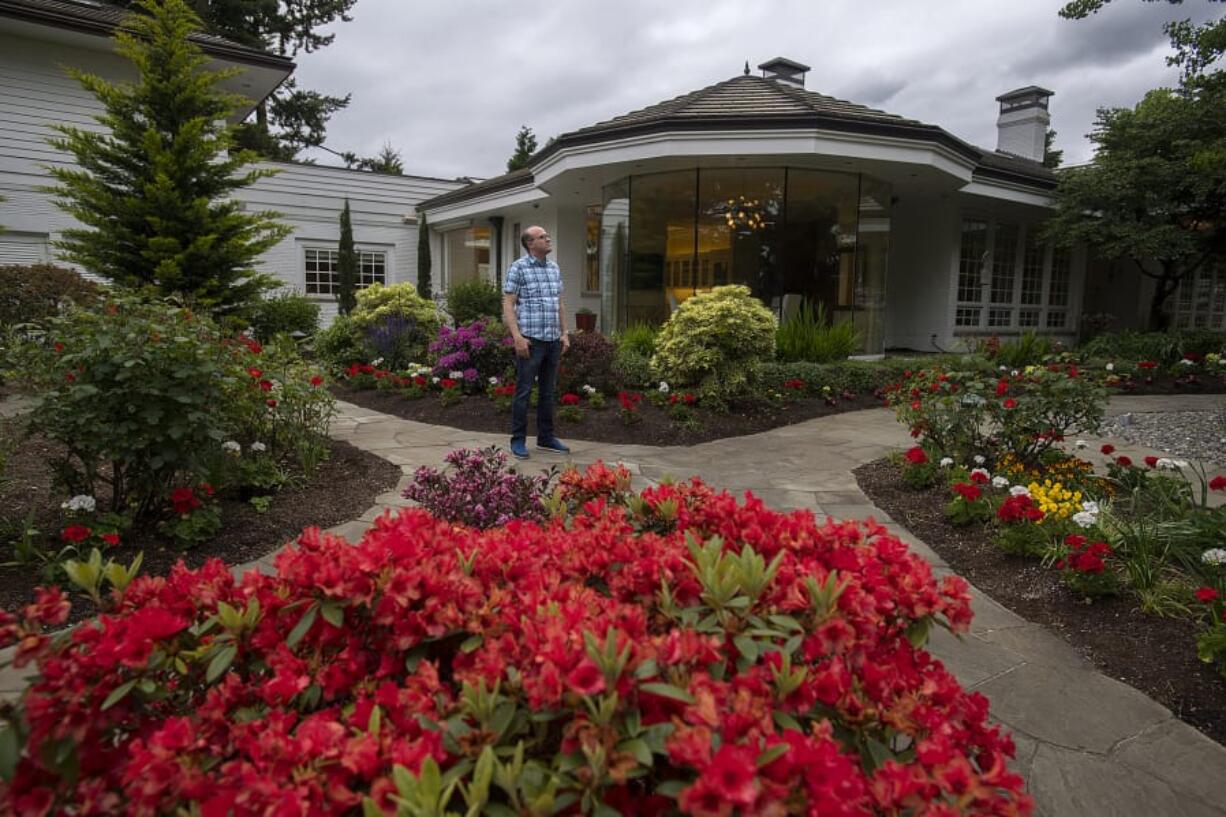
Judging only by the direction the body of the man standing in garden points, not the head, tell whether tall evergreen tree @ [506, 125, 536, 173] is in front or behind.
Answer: behind

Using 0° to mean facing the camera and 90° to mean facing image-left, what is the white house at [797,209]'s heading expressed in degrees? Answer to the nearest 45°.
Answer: approximately 0°

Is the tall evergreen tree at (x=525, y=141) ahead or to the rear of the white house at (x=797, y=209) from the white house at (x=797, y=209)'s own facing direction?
to the rear

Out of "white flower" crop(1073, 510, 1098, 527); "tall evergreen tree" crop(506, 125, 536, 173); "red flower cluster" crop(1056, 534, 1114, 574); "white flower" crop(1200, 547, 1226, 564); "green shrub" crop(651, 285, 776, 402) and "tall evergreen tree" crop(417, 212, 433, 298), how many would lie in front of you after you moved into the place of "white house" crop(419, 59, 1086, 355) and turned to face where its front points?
4

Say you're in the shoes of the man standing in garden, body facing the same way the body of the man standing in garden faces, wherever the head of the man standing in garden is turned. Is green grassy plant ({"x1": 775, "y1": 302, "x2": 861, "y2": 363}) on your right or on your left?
on your left

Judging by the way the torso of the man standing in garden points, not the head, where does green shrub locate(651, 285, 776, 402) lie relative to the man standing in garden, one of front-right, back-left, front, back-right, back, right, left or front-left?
left

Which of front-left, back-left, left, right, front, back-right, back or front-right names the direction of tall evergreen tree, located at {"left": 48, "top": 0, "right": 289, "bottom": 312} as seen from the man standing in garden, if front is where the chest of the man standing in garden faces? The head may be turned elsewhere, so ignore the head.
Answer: back

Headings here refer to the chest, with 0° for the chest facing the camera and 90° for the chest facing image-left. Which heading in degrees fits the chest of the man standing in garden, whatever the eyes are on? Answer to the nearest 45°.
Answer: approximately 315°

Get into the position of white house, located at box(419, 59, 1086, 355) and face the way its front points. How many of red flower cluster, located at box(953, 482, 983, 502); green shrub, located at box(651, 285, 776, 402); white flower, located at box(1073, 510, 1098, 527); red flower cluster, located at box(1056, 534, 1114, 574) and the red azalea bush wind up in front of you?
5

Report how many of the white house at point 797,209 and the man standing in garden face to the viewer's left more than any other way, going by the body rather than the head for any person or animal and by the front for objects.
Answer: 0

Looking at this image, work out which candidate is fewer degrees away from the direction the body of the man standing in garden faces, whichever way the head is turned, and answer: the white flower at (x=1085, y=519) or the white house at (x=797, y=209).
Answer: the white flower

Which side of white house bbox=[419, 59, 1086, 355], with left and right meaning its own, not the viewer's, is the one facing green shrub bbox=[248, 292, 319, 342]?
right

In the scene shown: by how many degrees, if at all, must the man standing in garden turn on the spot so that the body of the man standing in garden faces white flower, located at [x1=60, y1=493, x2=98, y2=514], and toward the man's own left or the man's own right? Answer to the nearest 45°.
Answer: approximately 90° to the man's own right

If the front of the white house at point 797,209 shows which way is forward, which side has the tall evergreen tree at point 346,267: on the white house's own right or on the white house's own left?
on the white house's own right

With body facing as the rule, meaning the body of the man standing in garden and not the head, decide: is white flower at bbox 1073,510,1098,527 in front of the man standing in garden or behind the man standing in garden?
in front

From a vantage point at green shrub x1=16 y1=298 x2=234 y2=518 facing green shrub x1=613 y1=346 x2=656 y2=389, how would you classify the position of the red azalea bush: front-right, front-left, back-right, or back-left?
back-right

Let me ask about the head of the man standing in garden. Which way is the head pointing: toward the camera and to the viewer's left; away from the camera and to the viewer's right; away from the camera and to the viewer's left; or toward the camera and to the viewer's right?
toward the camera and to the viewer's right
